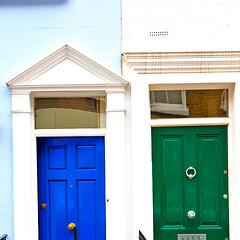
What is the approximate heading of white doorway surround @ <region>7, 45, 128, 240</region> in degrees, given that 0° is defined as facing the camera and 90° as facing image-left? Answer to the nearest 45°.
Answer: approximately 0°

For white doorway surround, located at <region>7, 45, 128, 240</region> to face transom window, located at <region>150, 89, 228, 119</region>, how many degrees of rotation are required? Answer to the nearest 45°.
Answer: approximately 90° to its left
